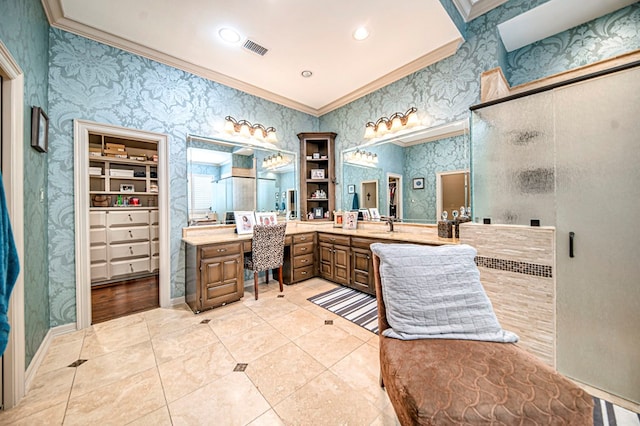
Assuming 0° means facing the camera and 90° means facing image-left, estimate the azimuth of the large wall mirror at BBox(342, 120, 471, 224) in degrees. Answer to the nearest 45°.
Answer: approximately 45°

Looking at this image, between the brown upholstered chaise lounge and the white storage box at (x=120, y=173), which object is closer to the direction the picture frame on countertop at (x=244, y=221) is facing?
the brown upholstered chaise lounge

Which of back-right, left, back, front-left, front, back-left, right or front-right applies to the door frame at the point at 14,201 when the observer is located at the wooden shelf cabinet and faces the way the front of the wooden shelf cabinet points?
front-right

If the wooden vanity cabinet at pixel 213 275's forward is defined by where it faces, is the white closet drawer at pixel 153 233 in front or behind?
behind

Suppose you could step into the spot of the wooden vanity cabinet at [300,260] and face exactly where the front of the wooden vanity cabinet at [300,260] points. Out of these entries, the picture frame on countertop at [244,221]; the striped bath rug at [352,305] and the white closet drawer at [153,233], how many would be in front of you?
1

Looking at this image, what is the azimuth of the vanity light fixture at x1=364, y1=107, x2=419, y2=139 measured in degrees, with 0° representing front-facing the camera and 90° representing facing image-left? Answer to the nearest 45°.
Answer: approximately 45°

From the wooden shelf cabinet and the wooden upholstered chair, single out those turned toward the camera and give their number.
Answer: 1
